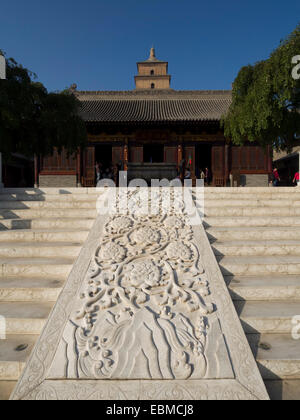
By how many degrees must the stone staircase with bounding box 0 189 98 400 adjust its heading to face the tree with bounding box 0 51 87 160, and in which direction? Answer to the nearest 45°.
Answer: approximately 180°

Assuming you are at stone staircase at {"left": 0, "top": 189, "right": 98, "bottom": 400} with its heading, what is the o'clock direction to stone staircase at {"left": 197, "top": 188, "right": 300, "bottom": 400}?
stone staircase at {"left": 197, "top": 188, "right": 300, "bottom": 400} is roughly at 10 o'clock from stone staircase at {"left": 0, "top": 189, "right": 98, "bottom": 400}.

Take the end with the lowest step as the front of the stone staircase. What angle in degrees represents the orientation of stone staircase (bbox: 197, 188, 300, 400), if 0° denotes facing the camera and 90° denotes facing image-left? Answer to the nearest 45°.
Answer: approximately 0°

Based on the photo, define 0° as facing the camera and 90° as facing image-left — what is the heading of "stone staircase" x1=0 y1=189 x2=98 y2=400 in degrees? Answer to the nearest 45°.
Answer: approximately 0°

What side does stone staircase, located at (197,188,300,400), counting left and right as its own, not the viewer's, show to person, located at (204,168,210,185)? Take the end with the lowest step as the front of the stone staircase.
back

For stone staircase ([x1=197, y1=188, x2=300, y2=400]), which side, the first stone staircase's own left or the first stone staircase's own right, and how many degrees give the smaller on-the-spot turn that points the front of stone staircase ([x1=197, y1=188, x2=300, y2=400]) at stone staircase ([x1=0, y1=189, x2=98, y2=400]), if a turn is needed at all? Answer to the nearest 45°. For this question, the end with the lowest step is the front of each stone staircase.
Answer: approximately 90° to the first stone staircase's own right

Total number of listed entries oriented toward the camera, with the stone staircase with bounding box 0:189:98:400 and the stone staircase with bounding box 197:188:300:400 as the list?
2

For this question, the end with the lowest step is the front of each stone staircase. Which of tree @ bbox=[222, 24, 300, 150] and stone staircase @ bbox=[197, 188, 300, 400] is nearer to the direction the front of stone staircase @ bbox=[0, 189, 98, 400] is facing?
the stone staircase
